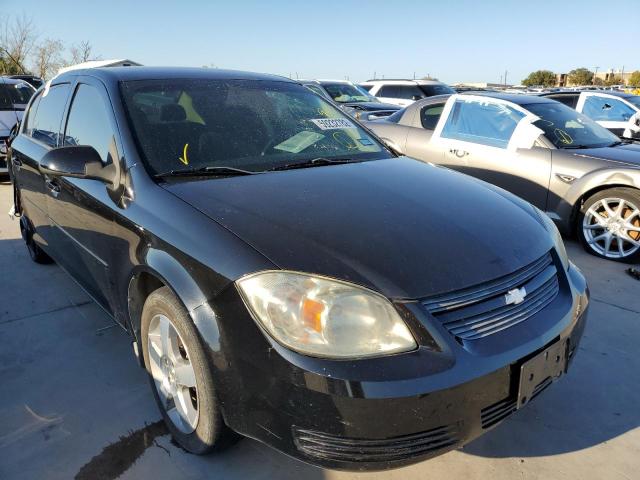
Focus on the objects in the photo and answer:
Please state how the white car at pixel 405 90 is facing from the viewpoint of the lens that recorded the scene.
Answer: facing the viewer and to the right of the viewer

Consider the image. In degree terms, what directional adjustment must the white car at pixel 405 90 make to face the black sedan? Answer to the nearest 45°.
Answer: approximately 45° to its right

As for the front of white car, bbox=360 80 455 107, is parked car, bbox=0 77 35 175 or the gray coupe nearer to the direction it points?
the gray coupe

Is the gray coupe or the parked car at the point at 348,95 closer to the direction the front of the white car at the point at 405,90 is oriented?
the gray coupe

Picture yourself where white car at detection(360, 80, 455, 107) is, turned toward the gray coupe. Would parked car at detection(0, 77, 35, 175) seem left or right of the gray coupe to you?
right

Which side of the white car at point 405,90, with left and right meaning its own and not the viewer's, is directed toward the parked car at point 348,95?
right

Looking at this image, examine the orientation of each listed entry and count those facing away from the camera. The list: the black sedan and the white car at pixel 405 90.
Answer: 0

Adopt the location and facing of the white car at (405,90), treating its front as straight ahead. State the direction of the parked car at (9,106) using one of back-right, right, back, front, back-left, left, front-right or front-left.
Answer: right

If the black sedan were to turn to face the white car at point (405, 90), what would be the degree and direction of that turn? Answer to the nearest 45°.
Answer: approximately 135° to its left

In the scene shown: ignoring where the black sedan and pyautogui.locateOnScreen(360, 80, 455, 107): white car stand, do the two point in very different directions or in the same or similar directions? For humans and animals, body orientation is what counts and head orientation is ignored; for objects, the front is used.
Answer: same or similar directions

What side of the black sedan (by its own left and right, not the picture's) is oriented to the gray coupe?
left
